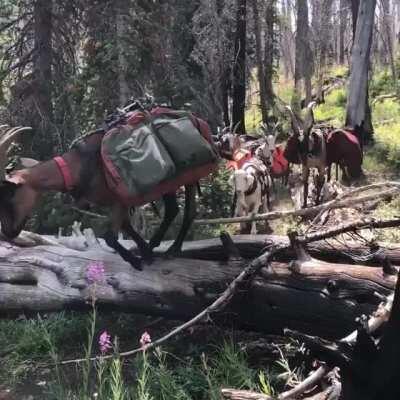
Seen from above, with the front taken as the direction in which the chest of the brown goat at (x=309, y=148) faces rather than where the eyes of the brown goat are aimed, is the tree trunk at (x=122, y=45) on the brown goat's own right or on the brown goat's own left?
on the brown goat's own right

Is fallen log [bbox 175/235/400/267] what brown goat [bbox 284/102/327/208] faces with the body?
yes

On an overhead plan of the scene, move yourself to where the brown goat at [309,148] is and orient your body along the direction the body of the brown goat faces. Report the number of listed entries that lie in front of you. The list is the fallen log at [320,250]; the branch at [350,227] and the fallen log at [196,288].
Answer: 3

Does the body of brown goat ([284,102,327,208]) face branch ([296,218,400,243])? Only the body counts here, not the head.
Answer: yes

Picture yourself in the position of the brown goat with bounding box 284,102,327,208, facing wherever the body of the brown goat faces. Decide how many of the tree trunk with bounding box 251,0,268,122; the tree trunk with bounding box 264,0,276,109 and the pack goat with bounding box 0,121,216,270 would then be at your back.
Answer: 2

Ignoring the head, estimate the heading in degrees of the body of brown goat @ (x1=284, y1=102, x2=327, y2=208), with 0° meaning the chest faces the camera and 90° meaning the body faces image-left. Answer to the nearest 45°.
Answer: approximately 0°

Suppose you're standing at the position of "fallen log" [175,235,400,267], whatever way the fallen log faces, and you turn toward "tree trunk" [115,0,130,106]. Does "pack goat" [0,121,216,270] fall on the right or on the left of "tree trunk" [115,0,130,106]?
left

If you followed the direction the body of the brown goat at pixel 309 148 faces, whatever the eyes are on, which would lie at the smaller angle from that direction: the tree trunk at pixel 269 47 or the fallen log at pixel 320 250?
the fallen log

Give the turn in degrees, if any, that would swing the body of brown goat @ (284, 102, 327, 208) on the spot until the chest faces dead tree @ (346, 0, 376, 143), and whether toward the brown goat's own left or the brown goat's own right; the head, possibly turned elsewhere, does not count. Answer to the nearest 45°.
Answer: approximately 180°

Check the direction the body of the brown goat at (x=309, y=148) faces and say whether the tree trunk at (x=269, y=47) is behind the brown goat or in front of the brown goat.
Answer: behind

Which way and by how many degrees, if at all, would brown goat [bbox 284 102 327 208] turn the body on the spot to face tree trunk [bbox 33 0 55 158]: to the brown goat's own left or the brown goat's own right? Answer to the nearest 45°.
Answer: approximately 90° to the brown goat's own right
